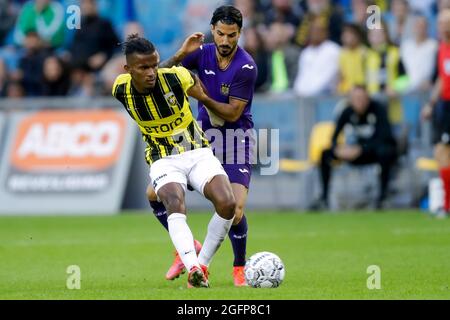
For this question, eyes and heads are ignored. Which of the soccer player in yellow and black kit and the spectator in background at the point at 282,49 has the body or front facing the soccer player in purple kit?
the spectator in background

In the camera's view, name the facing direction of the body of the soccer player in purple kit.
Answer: toward the camera

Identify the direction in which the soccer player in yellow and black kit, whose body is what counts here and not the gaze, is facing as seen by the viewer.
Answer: toward the camera

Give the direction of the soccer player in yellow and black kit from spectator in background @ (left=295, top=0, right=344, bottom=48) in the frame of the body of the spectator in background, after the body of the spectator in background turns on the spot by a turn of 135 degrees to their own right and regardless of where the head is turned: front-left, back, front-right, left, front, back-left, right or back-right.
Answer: back-left

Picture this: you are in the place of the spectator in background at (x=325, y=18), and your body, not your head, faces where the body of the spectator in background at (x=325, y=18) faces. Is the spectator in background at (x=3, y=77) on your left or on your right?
on your right

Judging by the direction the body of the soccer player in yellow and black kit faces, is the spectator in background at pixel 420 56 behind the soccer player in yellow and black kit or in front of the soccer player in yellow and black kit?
behind

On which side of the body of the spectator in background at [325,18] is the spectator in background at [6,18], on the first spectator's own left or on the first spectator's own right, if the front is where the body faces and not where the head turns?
on the first spectator's own right

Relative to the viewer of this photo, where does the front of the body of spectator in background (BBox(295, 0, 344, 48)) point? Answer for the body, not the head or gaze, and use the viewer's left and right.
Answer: facing the viewer

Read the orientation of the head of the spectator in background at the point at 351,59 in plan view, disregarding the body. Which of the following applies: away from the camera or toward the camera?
toward the camera

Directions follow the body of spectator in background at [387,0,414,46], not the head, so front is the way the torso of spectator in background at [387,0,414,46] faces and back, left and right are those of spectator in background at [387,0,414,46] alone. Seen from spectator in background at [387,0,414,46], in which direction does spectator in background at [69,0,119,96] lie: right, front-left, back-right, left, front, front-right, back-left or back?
right

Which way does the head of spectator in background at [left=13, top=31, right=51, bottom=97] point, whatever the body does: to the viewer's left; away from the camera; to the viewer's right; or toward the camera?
toward the camera

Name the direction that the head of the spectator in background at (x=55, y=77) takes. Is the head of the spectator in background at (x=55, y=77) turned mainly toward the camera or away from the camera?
toward the camera

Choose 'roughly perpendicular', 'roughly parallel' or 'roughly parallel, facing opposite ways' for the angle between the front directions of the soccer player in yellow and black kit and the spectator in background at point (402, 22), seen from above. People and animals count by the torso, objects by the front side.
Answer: roughly parallel
